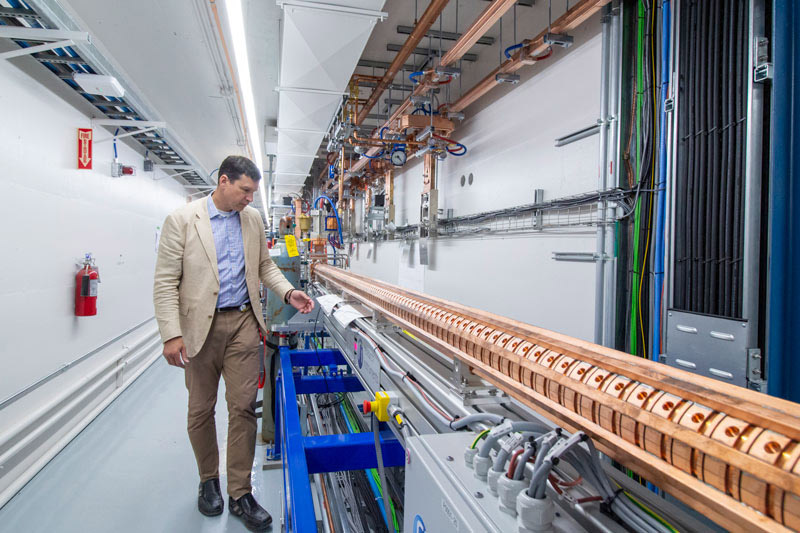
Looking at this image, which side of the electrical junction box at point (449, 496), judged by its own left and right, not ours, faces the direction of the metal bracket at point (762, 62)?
back

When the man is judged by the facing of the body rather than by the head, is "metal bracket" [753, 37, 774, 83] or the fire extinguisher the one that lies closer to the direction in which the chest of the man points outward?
the metal bracket

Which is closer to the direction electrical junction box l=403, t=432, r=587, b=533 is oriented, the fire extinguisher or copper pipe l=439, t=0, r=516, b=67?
the fire extinguisher

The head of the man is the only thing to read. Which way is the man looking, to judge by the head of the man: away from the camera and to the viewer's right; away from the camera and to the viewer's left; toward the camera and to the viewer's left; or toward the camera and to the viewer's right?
toward the camera and to the viewer's right

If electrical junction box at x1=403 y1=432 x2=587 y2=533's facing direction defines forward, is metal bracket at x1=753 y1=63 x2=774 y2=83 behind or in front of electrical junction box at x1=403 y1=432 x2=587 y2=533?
behind

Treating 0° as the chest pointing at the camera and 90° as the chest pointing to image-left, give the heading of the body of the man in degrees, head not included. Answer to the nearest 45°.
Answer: approximately 315°

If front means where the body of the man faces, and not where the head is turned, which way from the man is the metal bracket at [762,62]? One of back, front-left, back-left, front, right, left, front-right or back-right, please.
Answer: front

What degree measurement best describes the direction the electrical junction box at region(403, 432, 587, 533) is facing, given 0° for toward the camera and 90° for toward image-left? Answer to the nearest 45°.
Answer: approximately 45°

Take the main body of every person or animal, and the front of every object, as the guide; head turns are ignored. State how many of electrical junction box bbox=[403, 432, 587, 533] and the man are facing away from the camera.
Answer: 0

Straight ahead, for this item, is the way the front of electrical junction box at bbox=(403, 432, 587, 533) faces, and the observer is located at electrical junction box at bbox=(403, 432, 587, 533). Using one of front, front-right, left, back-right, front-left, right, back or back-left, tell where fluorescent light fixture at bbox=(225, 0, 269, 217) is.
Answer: right

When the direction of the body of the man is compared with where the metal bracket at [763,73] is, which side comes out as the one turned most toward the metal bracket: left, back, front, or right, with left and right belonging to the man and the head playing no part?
front

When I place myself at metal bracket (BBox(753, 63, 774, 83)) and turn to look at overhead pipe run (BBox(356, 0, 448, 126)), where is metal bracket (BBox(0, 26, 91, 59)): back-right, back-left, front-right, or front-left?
front-left
